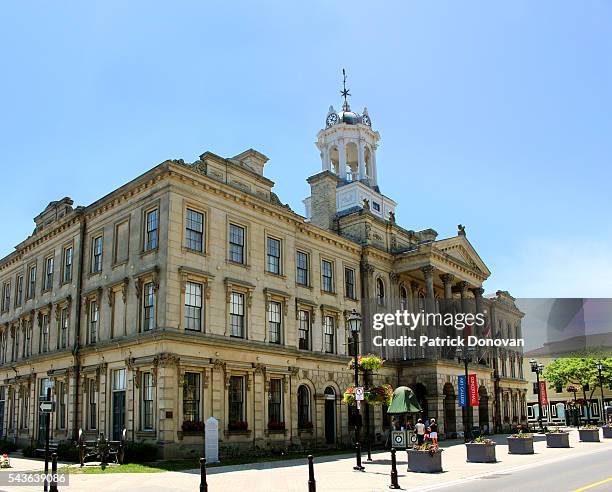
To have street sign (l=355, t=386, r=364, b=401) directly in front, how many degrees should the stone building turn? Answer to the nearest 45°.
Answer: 0° — it already faces it

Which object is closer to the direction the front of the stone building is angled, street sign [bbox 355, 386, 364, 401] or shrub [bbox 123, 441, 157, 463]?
the street sign

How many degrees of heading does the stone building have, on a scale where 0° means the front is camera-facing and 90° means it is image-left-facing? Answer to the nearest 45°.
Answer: approximately 315°

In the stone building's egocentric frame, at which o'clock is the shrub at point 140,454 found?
The shrub is roughly at 2 o'clock from the stone building.

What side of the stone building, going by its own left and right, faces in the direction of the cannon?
right

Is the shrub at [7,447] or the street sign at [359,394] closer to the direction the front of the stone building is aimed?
the street sign

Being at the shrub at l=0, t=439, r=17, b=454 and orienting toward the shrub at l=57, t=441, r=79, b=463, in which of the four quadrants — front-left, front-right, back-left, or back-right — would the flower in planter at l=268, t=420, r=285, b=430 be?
front-left
